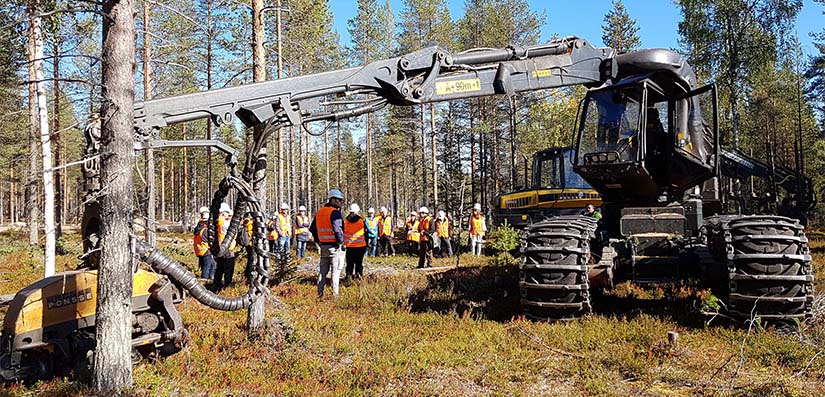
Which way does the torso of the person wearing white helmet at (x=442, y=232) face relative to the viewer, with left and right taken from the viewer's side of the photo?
facing the viewer and to the left of the viewer

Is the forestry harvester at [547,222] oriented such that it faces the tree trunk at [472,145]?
no

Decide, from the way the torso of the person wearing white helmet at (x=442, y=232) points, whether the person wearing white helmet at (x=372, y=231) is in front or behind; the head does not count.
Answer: in front

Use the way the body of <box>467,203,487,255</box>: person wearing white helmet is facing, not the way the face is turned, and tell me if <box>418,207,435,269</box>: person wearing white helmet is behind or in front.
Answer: in front

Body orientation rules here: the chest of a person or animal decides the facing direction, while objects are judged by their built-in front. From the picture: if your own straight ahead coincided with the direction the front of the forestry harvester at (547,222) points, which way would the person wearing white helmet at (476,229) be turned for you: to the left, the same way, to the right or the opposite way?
the same way

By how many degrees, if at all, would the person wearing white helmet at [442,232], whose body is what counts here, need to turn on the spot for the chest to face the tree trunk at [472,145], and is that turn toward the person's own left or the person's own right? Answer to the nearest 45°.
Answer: approximately 135° to the person's own right

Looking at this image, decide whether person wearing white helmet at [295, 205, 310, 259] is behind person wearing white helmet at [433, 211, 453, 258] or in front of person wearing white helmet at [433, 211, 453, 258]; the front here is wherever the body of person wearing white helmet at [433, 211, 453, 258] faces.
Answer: in front

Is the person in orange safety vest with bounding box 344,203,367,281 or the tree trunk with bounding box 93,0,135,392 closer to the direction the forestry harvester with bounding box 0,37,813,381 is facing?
the tree trunk

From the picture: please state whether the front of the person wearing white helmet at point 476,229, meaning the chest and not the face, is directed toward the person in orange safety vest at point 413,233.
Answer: no

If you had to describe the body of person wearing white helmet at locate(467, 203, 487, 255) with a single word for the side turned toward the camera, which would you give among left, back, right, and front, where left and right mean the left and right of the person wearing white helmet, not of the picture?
front

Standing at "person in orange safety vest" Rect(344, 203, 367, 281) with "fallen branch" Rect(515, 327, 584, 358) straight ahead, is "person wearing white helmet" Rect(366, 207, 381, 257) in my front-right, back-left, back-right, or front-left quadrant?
back-left
